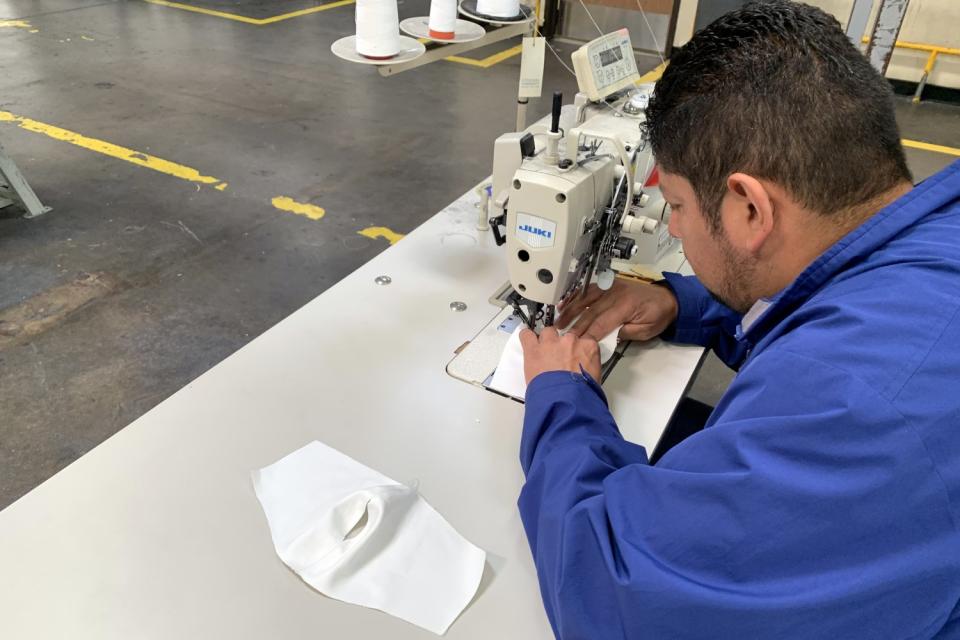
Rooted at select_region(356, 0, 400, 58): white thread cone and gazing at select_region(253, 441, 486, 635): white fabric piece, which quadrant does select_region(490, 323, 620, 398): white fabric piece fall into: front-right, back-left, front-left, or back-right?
front-left

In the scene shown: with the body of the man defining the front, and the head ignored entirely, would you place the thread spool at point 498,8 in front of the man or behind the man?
in front

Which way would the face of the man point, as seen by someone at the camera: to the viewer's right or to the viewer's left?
to the viewer's left

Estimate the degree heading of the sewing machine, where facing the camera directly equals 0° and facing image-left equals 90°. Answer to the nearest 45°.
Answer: approximately 315°

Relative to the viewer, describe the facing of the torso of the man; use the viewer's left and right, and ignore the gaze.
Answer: facing away from the viewer and to the left of the viewer

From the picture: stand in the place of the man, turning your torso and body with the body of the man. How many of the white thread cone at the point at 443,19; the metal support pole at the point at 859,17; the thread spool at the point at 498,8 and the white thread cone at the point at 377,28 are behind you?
0

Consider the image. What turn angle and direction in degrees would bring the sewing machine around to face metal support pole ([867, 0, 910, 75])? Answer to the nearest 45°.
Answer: approximately 90° to its left

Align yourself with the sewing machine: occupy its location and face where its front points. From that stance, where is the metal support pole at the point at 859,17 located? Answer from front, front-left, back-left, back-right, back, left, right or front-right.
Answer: left

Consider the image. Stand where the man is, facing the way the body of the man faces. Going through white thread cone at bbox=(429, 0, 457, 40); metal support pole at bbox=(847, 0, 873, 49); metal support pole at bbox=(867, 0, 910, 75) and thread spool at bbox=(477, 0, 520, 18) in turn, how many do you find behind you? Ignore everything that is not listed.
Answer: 0

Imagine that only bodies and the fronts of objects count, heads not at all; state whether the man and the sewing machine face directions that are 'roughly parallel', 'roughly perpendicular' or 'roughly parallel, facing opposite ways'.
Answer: roughly parallel, facing opposite ways

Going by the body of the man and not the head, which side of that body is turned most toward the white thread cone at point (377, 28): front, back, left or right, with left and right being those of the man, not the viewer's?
front
